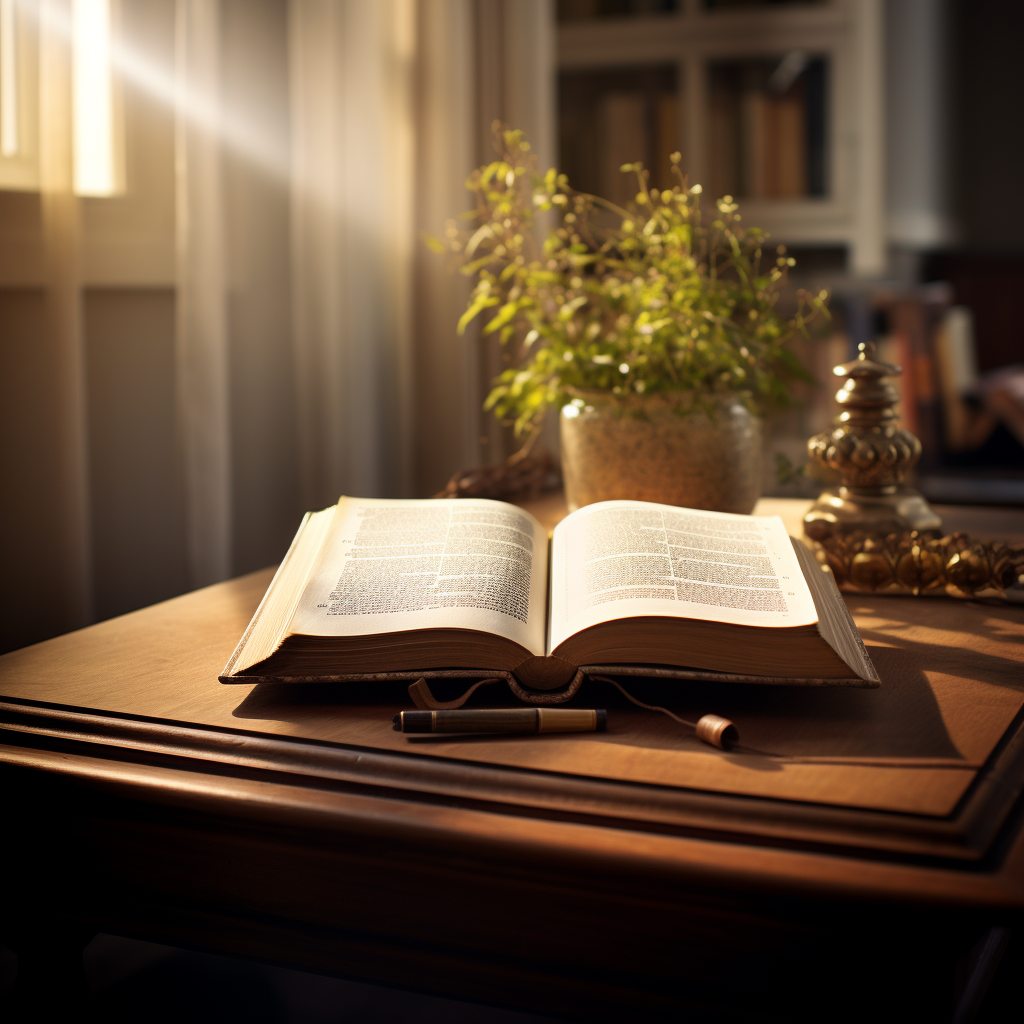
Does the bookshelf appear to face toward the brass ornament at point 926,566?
yes

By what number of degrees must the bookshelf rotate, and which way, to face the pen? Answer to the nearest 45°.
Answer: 0° — it already faces it

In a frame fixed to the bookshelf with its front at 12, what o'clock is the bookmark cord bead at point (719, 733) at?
The bookmark cord bead is roughly at 12 o'clock from the bookshelf.

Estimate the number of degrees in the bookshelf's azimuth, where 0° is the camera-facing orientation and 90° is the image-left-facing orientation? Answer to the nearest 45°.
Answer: approximately 0°

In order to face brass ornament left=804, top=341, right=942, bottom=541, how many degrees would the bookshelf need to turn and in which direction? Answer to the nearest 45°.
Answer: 0° — it already faces it
